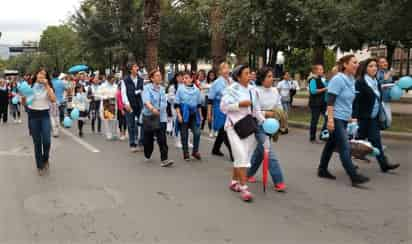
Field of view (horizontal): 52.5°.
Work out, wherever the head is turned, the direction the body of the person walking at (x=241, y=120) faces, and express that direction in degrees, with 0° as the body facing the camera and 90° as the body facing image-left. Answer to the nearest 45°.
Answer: approximately 315°

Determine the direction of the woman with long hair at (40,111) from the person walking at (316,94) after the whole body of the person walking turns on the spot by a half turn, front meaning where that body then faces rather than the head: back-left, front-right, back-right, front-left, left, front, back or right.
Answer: left

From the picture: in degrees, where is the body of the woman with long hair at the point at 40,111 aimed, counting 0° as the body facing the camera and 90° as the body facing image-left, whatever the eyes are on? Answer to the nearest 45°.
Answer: approximately 0°

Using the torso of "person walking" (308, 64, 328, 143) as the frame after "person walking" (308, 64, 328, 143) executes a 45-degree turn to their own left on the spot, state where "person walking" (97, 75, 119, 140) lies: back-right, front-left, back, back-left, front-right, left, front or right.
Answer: back

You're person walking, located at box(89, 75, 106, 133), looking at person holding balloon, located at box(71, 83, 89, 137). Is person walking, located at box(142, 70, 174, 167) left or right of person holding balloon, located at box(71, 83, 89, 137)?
left

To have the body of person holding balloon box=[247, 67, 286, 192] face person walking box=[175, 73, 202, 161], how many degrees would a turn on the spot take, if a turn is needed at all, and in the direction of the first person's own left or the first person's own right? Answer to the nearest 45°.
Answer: approximately 180°

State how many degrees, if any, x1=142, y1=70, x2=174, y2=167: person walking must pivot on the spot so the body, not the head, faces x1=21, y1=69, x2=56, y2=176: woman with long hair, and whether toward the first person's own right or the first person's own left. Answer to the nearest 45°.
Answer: approximately 135° to the first person's own right

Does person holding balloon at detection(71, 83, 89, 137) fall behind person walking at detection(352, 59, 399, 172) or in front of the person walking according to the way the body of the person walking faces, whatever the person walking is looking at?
behind
